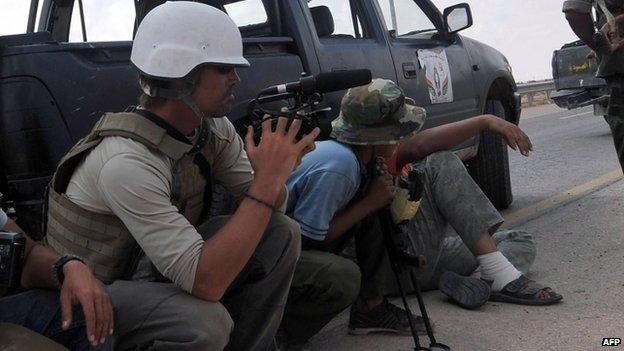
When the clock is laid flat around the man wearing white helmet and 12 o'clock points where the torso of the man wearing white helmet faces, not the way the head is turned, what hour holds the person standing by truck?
The person standing by truck is roughly at 11 o'clock from the man wearing white helmet.

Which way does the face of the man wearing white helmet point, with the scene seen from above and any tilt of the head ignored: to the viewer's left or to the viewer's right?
to the viewer's right

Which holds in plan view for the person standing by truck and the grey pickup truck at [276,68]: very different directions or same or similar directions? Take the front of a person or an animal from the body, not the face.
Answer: very different directions

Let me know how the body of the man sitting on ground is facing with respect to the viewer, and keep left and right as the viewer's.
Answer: facing to the right of the viewer

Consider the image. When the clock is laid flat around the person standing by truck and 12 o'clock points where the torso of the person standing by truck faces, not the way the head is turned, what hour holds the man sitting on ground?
The man sitting on ground is roughly at 1 o'clock from the person standing by truck.

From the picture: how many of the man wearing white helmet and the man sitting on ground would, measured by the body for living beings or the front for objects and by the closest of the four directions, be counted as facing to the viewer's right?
2

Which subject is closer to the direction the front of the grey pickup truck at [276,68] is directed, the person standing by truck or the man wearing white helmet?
the person standing by truck

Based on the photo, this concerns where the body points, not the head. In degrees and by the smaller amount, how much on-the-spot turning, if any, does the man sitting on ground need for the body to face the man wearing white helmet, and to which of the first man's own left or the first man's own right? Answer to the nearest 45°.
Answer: approximately 135° to the first man's own right

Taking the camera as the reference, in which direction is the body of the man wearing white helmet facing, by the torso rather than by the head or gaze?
to the viewer's right
